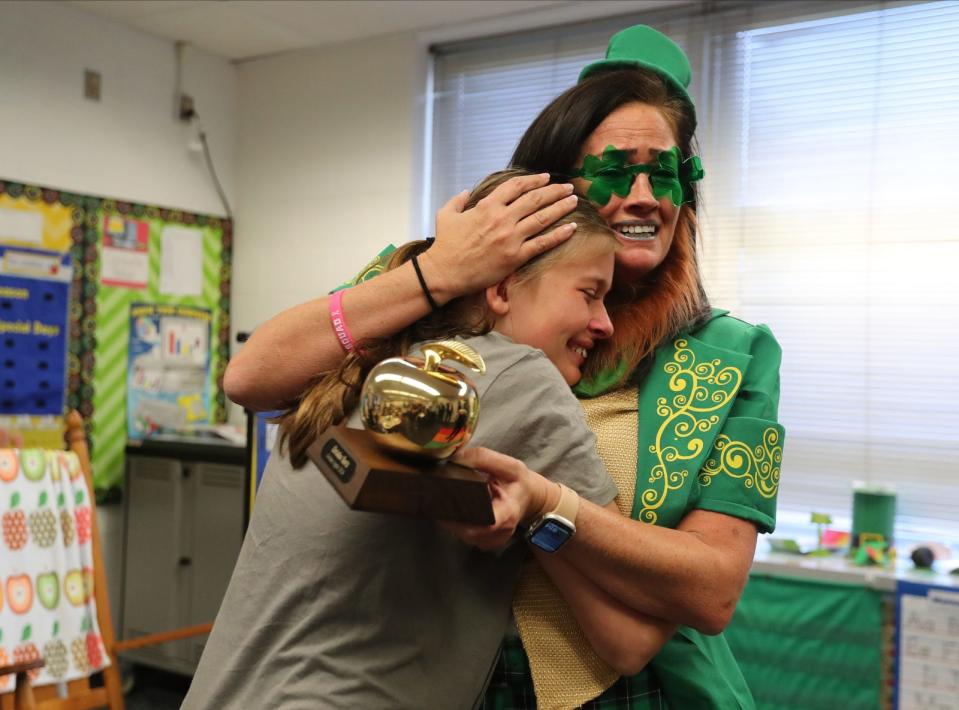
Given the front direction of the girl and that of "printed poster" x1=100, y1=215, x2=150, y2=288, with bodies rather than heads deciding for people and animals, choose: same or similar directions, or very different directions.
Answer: same or similar directions

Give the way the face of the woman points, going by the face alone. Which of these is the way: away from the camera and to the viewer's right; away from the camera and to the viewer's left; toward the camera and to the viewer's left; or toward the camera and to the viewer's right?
toward the camera and to the viewer's left

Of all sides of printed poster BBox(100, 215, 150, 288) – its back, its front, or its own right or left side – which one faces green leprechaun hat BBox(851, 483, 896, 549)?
front

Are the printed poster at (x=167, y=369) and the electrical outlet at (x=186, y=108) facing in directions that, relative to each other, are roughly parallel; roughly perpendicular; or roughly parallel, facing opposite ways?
roughly parallel

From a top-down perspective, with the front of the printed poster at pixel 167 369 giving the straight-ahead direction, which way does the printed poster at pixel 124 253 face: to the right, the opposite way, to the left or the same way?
the same way

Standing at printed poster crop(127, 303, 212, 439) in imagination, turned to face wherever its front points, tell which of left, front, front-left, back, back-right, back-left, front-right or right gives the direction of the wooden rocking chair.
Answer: front-right

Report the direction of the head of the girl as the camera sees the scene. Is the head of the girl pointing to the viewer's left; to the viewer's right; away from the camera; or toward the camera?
to the viewer's right

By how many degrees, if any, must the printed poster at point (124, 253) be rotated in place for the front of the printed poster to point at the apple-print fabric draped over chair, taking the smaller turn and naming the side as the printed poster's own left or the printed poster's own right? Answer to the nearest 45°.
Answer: approximately 45° to the printed poster's own right

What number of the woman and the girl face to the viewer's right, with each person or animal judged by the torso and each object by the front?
1

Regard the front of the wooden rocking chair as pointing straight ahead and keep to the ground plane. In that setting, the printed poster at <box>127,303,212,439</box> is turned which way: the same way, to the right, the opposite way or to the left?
to the right

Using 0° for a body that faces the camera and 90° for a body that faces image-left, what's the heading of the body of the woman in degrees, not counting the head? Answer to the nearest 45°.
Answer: approximately 45°

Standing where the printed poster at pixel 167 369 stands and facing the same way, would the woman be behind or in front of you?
in front

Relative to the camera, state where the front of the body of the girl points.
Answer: to the viewer's right

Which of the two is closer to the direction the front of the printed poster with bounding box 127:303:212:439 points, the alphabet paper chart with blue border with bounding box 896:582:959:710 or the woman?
the alphabet paper chart with blue border
